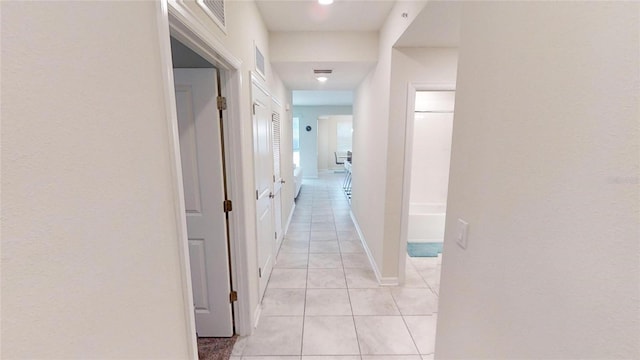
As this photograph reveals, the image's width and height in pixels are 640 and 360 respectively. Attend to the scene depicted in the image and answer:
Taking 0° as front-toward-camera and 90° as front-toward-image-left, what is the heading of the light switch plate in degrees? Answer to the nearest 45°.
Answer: approximately 45°

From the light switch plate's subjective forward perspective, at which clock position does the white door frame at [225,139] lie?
The white door frame is roughly at 1 o'clock from the light switch plate.

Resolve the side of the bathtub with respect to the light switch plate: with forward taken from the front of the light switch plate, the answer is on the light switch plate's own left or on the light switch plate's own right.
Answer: on the light switch plate's own right

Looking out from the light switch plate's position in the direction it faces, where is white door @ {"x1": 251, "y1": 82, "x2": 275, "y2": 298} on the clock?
The white door is roughly at 2 o'clock from the light switch plate.

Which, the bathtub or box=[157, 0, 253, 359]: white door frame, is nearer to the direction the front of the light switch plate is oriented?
the white door frame

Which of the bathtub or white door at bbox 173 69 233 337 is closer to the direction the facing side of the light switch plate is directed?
the white door

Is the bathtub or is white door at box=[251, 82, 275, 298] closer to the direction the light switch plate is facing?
the white door
